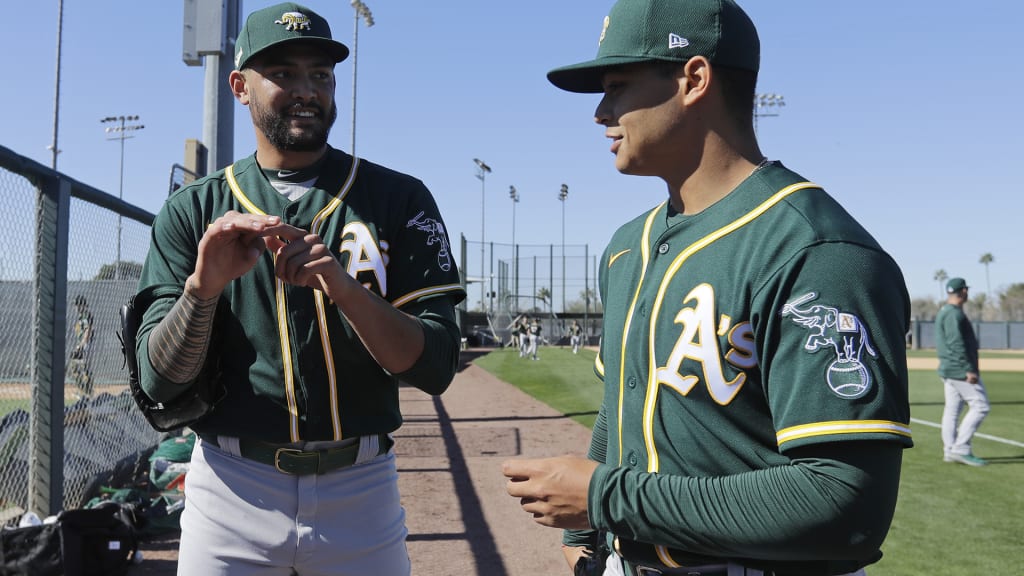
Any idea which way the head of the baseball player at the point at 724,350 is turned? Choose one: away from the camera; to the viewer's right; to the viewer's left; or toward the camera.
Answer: to the viewer's left

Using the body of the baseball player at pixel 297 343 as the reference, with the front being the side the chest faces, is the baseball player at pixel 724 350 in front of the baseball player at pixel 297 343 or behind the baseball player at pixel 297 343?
in front

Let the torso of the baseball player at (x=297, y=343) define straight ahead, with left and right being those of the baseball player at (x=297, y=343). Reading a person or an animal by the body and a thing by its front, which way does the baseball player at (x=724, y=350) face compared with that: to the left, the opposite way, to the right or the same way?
to the right

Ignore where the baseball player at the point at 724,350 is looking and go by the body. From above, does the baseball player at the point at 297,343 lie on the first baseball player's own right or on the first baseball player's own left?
on the first baseball player's own right

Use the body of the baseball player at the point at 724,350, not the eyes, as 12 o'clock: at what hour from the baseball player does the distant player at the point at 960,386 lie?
The distant player is roughly at 5 o'clock from the baseball player.

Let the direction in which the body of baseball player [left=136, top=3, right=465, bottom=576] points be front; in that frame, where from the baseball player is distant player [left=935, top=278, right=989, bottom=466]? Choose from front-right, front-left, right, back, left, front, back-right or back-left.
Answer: back-left

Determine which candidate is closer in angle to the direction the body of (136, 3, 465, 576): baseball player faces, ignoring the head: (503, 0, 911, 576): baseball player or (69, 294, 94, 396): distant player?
the baseball player
